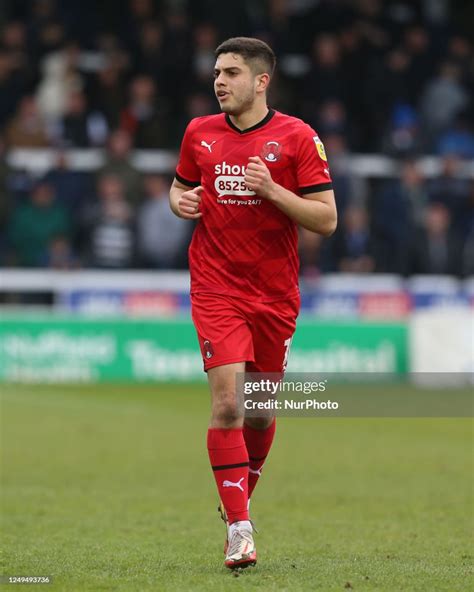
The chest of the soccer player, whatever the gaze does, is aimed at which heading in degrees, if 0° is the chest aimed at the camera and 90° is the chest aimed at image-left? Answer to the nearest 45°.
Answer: approximately 0°

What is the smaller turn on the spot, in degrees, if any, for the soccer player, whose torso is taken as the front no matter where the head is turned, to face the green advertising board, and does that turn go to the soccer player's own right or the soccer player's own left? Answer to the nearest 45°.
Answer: approximately 180°
